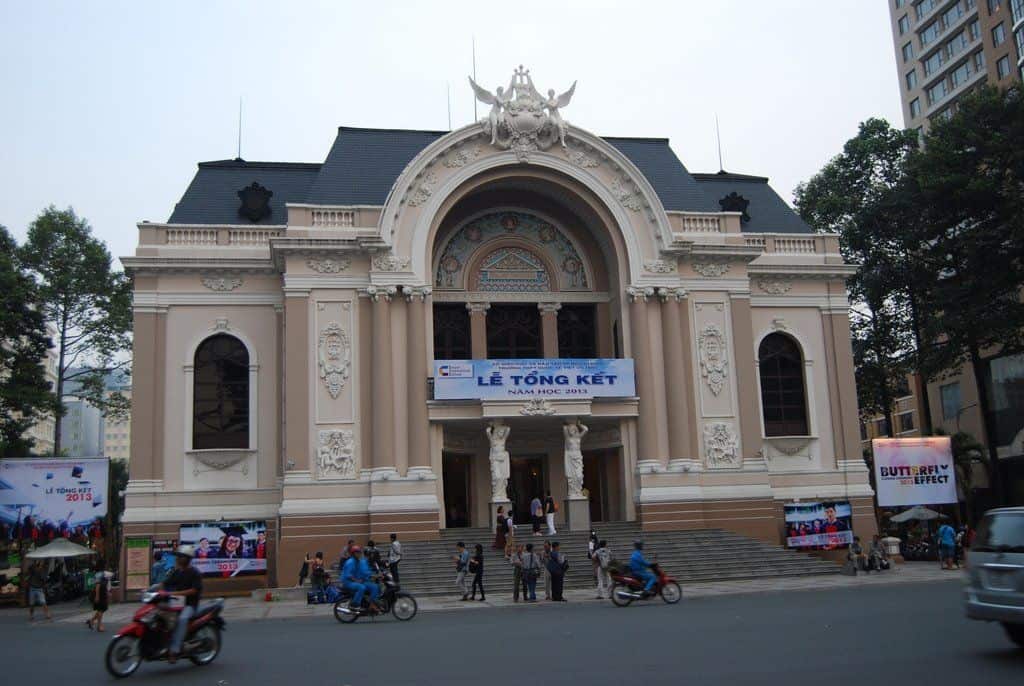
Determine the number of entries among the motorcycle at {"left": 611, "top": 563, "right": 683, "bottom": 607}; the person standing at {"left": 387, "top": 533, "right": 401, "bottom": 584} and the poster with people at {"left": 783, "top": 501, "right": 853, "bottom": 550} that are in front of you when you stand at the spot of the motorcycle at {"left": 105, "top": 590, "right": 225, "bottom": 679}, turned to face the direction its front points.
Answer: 0

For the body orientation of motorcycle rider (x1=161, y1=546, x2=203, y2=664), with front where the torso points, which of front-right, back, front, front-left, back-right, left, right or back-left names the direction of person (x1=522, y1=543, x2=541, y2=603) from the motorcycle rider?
back

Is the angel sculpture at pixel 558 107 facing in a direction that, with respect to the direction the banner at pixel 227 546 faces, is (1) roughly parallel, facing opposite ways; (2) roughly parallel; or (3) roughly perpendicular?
roughly parallel

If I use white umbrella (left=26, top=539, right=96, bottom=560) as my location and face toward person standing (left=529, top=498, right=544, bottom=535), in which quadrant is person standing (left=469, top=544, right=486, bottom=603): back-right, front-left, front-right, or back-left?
front-right

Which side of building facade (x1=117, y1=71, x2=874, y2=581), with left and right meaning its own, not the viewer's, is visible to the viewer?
front

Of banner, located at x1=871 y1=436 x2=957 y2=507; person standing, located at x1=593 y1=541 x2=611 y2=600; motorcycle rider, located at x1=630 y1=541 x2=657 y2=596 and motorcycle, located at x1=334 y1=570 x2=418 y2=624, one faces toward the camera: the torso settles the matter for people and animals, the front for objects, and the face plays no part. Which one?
the banner

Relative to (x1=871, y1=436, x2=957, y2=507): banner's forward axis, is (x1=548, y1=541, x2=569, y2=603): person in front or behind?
in front

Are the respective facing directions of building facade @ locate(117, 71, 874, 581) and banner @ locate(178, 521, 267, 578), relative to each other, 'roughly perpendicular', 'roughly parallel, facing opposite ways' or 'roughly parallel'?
roughly parallel

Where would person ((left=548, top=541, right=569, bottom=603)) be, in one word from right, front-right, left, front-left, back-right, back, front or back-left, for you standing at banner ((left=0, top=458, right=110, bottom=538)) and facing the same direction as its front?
front-left

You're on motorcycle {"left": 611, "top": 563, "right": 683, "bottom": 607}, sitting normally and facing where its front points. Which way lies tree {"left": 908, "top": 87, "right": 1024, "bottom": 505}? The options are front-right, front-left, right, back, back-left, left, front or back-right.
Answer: front-left

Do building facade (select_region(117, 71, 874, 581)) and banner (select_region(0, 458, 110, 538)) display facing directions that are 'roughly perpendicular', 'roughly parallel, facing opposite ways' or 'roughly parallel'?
roughly parallel

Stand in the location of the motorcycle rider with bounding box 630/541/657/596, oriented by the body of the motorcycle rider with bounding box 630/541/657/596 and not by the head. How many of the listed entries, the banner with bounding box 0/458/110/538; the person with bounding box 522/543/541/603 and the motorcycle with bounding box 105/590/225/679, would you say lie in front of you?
0

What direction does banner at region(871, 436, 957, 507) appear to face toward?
toward the camera
